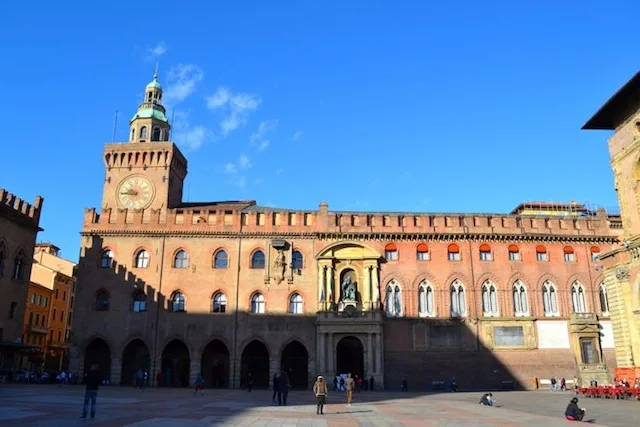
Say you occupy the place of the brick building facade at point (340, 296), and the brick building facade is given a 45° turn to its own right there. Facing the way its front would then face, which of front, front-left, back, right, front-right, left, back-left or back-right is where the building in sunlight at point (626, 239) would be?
left

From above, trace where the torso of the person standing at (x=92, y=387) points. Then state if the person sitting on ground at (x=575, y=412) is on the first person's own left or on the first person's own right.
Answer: on the first person's own right

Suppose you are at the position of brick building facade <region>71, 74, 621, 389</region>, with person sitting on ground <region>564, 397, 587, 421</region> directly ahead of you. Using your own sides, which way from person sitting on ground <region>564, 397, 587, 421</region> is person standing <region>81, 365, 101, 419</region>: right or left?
right

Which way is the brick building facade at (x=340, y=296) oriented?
toward the camera

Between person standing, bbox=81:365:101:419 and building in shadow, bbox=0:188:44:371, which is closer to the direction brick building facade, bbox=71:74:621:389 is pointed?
the person standing

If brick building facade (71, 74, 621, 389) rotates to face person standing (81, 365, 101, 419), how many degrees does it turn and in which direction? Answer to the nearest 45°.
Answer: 0° — it already faces them

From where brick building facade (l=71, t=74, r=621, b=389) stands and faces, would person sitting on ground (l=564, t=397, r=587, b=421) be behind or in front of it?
in front

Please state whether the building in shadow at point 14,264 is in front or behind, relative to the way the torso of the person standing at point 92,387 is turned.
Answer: in front

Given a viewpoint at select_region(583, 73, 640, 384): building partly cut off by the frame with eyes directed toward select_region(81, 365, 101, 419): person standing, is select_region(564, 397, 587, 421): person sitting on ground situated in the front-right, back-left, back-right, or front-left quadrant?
front-left

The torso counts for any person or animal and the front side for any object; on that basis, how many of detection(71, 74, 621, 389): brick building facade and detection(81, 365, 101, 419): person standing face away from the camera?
1

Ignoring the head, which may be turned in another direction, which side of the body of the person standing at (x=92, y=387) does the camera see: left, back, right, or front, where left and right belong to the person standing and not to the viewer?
back

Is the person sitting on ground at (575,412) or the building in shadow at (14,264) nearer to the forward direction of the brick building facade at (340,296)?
the person sitting on ground

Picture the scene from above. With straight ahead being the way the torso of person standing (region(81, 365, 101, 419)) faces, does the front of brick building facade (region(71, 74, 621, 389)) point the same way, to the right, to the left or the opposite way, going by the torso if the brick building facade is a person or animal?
the opposite way

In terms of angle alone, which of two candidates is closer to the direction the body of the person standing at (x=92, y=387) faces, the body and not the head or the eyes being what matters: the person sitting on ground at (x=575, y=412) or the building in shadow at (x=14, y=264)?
the building in shadow

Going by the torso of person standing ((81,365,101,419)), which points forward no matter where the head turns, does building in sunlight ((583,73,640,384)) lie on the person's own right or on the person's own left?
on the person's own right

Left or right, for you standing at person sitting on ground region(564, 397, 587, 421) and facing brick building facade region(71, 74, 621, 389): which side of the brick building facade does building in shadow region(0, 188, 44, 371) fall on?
left
